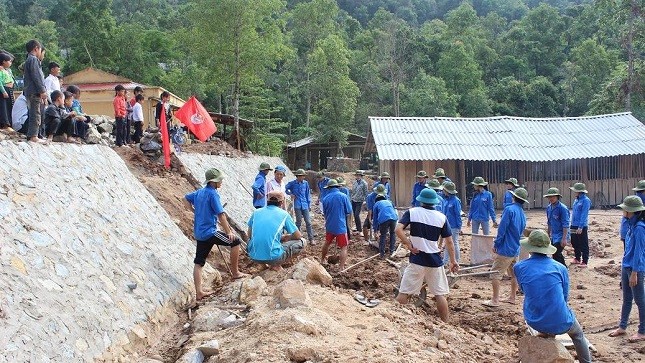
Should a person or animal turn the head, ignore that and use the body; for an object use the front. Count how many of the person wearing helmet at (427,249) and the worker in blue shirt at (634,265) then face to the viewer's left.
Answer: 1

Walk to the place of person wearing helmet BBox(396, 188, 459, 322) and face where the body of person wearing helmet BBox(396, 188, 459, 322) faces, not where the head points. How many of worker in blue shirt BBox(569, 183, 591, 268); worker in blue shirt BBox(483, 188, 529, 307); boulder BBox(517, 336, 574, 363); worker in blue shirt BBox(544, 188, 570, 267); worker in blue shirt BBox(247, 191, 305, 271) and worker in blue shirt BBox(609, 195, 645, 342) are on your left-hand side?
1

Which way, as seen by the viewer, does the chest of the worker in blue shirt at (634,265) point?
to the viewer's left

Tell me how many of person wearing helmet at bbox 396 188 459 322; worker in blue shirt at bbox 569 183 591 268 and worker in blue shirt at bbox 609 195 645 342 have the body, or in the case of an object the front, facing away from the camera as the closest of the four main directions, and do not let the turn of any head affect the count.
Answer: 1

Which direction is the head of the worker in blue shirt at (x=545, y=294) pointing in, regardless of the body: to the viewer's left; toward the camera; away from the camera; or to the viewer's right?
away from the camera

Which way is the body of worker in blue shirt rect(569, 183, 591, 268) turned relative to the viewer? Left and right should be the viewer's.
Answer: facing the viewer and to the left of the viewer

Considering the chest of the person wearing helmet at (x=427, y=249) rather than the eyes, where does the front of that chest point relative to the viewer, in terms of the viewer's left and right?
facing away from the viewer

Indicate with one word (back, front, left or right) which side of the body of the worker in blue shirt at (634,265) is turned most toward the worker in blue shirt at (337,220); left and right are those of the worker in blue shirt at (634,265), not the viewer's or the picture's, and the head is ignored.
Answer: front

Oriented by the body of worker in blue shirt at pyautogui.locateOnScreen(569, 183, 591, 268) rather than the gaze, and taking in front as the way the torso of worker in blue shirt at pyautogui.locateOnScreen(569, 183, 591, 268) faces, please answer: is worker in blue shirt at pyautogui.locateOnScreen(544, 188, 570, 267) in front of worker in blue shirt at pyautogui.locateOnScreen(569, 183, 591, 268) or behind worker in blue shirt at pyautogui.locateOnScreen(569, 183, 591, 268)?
in front

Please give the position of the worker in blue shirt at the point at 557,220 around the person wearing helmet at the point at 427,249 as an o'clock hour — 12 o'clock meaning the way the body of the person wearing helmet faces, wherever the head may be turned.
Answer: The worker in blue shirt is roughly at 1 o'clock from the person wearing helmet.

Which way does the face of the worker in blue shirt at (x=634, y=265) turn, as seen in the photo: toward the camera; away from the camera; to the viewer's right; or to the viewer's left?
to the viewer's left

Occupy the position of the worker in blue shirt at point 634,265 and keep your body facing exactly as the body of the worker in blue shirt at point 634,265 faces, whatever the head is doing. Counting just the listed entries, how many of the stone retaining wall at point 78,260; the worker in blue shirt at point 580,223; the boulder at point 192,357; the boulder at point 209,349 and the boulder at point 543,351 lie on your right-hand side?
1

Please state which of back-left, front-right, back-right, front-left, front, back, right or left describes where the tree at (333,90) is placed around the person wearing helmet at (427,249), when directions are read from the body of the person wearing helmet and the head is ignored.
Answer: front

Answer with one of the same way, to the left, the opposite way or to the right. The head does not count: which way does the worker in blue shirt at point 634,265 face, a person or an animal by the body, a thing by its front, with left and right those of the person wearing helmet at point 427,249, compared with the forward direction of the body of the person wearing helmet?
to the left

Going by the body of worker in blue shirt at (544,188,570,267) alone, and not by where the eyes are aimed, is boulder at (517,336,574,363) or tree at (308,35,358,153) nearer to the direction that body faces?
the boulder

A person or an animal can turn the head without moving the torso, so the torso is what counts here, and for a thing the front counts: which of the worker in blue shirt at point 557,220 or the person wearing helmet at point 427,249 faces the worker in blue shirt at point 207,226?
the worker in blue shirt at point 557,220
